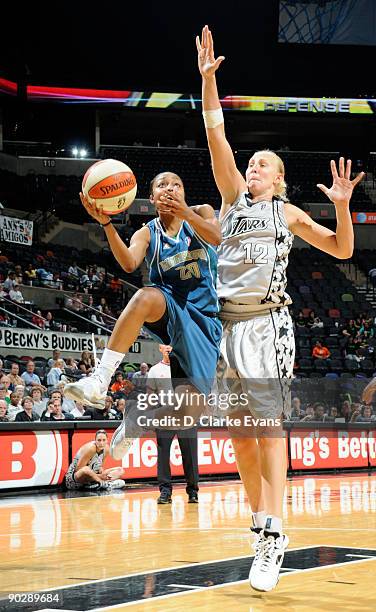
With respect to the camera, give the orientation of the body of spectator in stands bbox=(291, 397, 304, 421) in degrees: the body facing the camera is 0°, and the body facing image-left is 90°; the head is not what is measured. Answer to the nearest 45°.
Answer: approximately 0°

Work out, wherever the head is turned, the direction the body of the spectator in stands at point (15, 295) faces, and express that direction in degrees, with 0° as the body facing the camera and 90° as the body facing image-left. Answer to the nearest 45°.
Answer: approximately 315°

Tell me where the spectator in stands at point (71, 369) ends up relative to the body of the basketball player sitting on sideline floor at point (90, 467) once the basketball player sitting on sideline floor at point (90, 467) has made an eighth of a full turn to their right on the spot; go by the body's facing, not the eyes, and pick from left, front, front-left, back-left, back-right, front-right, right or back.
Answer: back

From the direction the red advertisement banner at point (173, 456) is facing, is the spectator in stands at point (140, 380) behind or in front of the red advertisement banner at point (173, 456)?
behind

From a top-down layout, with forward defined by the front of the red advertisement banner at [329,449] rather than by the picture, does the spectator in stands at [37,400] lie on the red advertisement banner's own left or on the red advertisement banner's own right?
on the red advertisement banner's own right

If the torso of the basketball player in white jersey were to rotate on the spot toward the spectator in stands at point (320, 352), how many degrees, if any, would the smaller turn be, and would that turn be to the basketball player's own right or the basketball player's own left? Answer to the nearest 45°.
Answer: approximately 135° to the basketball player's own right

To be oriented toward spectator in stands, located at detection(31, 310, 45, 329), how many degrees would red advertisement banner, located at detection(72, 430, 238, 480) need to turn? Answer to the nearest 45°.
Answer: approximately 135° to its right
